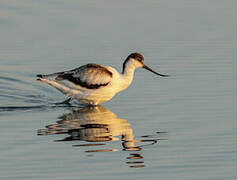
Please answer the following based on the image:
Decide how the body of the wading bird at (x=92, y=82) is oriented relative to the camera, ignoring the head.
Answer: to the viewer's right
